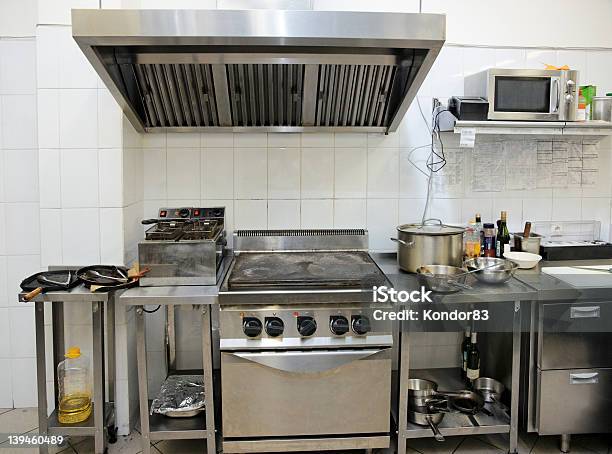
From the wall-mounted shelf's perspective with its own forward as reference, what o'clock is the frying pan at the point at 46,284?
The frying pan is roughly at 2 o'clock from the wall-mounted shelf.

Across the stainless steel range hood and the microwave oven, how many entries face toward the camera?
2

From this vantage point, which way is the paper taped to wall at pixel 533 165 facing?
toward the camera

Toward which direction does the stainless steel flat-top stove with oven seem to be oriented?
toward the camera

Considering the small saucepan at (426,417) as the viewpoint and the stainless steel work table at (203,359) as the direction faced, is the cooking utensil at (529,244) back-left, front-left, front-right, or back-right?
back-right

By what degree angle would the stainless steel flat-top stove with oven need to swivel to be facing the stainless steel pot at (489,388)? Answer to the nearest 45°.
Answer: approximately 135° to its left

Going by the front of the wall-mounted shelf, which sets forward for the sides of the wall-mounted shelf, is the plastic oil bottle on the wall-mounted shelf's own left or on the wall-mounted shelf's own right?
on the wall-mounted shelf's own right

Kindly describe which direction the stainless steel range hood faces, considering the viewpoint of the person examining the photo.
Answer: facing the viewer

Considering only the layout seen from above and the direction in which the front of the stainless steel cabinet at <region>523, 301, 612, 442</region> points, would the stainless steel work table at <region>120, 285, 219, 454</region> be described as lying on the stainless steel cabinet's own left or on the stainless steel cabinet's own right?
on the stainless steel cabinet's own right

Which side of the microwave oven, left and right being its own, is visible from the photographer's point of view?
front

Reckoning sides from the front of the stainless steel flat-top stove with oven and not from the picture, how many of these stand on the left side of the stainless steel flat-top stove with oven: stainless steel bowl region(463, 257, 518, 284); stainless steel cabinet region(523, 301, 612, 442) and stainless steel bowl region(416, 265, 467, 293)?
3

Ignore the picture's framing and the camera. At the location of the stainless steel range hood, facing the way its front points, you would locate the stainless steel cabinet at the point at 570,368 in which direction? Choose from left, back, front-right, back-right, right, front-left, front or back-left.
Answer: left

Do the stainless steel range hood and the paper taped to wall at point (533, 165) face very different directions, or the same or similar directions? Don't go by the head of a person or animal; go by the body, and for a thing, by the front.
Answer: same or similar directions
